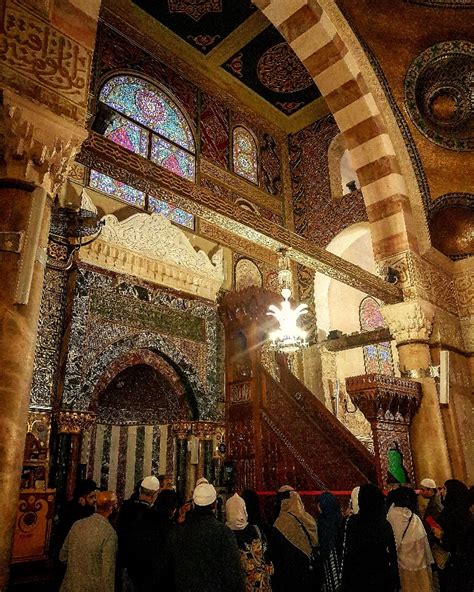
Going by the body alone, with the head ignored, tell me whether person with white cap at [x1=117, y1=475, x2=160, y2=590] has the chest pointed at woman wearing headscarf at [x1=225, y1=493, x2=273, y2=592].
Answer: no

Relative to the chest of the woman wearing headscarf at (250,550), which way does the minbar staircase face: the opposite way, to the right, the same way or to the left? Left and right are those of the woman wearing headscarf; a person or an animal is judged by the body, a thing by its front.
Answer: the opposite way

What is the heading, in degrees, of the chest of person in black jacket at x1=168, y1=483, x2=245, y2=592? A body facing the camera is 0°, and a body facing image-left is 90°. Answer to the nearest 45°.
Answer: approximately 180°

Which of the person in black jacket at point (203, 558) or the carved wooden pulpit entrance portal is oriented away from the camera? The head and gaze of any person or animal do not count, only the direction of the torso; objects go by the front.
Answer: the person in black jacket

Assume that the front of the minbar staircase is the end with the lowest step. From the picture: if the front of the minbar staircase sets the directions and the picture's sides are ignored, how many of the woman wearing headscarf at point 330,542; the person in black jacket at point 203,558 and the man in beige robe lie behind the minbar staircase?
0

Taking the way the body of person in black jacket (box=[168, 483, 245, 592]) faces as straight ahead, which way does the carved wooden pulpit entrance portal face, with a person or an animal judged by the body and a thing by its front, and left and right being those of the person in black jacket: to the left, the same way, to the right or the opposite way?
the opposite way

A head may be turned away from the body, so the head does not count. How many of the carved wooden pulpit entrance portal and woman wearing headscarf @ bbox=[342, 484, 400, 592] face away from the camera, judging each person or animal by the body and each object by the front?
1

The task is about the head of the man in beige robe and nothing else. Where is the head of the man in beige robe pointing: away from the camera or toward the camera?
away from the camera

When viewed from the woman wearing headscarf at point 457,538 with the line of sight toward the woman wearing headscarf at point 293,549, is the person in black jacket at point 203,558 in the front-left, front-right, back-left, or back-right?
front-left

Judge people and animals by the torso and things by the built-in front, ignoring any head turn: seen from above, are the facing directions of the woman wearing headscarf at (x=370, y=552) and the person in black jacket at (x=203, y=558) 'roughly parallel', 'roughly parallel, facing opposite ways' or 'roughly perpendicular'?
roughly parallel

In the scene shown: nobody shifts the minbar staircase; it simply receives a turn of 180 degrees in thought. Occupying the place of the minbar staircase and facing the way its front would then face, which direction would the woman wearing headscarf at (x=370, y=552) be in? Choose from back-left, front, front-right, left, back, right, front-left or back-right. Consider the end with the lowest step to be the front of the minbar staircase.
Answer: back-left

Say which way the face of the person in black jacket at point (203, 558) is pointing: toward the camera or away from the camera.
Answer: away from the camera

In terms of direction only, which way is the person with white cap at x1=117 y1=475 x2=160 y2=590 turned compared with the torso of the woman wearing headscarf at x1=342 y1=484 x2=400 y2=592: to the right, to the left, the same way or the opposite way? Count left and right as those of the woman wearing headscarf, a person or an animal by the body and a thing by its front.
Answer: the same way

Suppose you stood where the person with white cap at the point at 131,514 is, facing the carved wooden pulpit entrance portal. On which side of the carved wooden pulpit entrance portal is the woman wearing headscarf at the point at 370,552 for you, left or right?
right

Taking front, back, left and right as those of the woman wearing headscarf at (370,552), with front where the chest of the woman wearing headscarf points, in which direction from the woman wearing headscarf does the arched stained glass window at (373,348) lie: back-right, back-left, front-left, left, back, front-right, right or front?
front

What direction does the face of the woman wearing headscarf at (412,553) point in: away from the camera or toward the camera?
away from the camera

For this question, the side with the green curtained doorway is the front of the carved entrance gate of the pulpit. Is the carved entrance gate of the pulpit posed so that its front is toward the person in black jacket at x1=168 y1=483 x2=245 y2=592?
no

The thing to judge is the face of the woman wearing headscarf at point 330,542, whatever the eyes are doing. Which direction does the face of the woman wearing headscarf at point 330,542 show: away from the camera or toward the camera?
away from the camera

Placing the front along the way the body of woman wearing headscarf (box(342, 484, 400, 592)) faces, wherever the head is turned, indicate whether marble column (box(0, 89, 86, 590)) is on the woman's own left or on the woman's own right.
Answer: on the woman's own left

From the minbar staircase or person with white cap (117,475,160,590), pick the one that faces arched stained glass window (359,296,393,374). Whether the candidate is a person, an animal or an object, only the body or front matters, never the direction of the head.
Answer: the person with white cap
